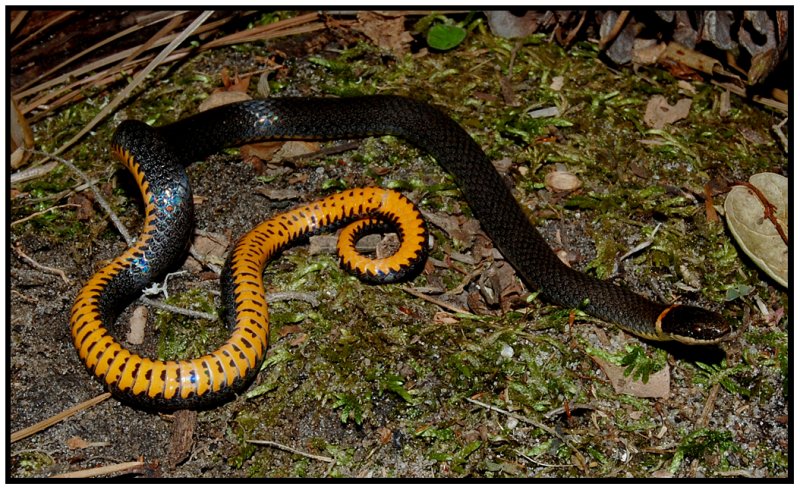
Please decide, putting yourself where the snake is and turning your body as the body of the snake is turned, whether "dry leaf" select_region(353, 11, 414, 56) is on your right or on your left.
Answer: on your left

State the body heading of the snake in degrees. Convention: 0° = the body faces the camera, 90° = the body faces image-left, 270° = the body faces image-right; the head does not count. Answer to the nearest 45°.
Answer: approximately 270°

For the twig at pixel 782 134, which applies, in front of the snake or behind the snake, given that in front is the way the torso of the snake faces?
in front

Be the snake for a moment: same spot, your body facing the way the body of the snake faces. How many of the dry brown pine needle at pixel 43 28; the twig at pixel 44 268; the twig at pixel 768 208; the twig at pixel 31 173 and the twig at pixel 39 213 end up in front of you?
1

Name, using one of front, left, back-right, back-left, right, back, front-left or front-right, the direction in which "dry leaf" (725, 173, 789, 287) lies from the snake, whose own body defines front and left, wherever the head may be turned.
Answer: front

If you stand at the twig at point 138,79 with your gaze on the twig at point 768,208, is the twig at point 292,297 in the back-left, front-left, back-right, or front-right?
front-right

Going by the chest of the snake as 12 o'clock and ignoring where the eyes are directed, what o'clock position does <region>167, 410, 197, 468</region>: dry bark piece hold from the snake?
The dry bark piece is roughly at 4 o'clock from the snake.

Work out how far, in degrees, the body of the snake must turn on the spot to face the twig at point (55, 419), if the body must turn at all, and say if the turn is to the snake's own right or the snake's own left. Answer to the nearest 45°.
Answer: approximately 135° to the snake's own right

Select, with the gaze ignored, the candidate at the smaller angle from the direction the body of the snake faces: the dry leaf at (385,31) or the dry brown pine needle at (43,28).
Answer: the dry leaf

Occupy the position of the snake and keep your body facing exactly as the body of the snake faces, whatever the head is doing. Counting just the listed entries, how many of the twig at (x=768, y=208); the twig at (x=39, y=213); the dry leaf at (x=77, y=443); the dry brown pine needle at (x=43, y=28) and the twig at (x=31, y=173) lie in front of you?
1

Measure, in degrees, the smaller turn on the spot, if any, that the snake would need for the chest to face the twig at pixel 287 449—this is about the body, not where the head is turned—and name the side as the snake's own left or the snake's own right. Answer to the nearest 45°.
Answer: approximately 90° to the snake's own right

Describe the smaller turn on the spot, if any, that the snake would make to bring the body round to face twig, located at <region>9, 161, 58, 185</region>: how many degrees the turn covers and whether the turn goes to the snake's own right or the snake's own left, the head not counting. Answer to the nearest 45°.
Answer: approximately 135° to the snake's own left

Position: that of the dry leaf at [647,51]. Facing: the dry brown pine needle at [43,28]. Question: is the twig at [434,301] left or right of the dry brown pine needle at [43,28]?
left
